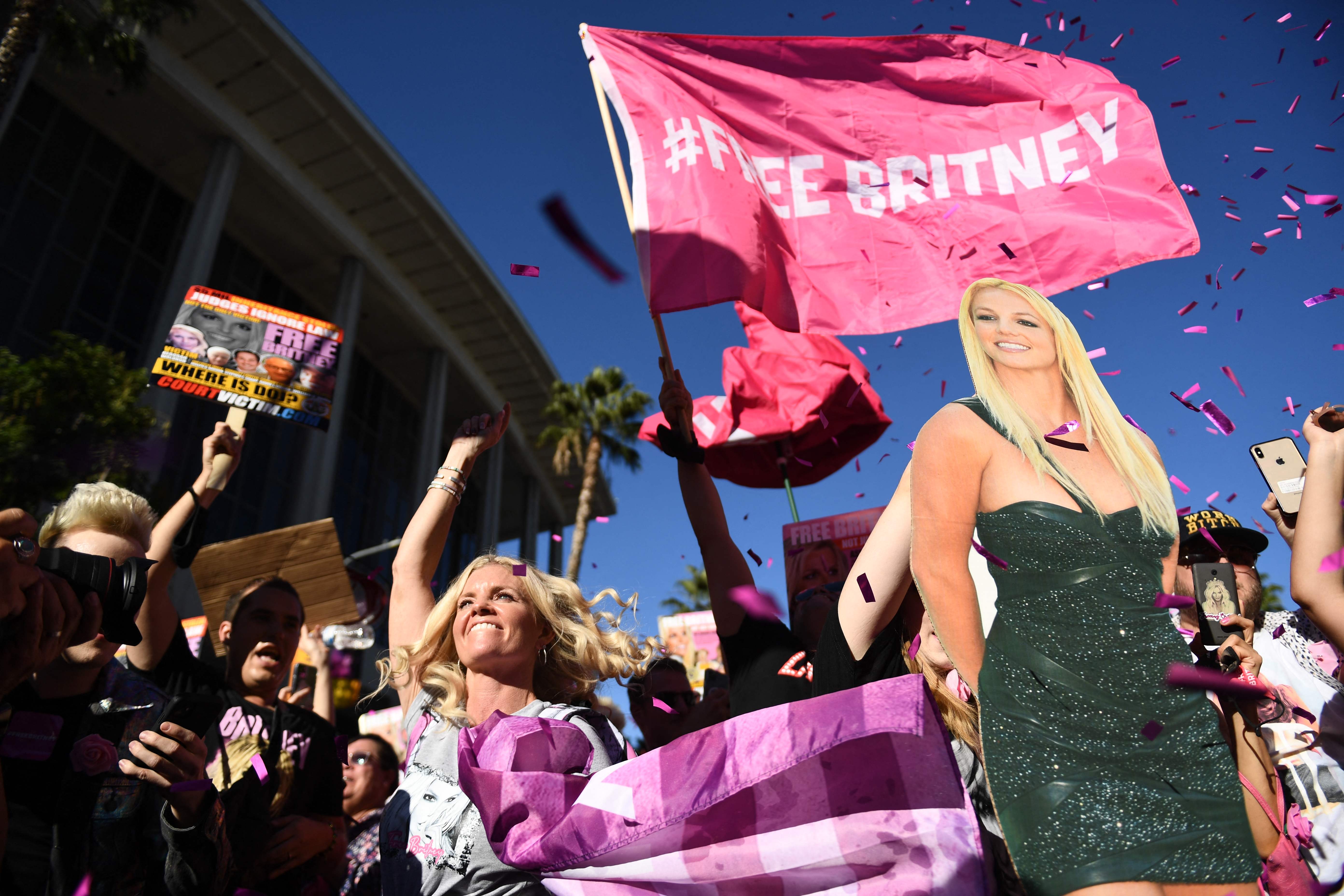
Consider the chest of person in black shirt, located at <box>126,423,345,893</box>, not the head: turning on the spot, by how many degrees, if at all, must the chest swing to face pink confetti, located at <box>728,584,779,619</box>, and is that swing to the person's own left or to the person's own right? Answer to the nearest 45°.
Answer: approximately 45° to the person's own left

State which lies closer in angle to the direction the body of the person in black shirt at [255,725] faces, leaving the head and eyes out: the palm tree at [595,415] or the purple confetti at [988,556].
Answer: the purple confetti

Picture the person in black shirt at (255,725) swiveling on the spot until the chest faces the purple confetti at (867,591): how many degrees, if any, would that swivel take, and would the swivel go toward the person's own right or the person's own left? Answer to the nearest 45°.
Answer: approximately 45° to the person's own left

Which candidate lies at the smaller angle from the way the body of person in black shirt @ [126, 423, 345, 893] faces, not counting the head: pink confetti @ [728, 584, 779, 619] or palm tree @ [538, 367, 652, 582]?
the pink confetti

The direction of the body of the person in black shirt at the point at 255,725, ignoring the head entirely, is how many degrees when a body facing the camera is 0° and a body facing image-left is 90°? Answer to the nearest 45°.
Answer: approximately 0°

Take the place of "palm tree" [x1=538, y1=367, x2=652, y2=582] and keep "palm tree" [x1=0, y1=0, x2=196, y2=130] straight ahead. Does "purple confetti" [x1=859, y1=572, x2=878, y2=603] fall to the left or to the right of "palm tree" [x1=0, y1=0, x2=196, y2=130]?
left

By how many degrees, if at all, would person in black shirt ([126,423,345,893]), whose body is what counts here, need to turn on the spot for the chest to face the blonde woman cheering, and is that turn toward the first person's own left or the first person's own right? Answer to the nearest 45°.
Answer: approximately 45° to the first person's own left

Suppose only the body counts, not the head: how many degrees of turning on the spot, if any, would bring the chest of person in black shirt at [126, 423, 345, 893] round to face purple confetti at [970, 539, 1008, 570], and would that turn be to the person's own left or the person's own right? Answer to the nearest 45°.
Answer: approximately 45° to the person's own left
